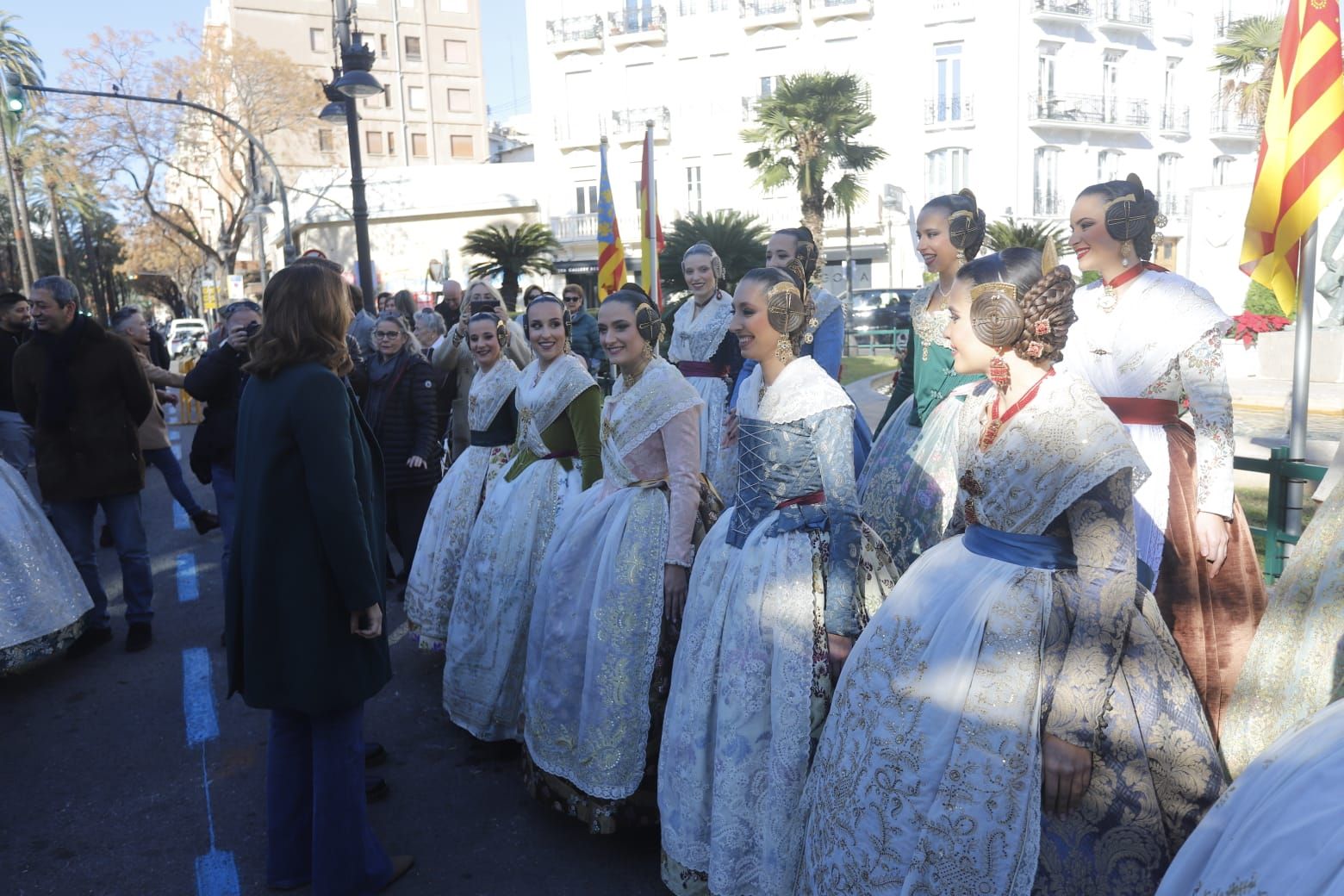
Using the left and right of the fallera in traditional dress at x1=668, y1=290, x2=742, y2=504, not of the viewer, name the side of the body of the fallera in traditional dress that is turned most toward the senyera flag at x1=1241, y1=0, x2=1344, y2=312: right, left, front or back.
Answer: left

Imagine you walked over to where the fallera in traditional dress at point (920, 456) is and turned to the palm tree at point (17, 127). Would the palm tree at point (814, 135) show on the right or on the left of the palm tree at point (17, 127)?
right

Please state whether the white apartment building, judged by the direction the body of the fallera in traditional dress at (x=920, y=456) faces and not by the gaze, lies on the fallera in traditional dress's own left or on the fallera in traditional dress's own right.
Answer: on the fallera in traditional dress's own right

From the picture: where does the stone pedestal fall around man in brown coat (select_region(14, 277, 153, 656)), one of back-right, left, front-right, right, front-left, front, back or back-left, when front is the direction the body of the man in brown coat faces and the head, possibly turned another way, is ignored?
back-left

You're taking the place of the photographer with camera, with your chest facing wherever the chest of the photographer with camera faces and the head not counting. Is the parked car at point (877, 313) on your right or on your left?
on your left

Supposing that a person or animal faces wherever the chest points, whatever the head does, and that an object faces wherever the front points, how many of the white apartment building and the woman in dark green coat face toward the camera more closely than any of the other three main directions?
1

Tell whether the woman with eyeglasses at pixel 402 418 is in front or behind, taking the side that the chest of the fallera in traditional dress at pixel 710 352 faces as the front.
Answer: in front

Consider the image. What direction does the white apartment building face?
toward the camera
